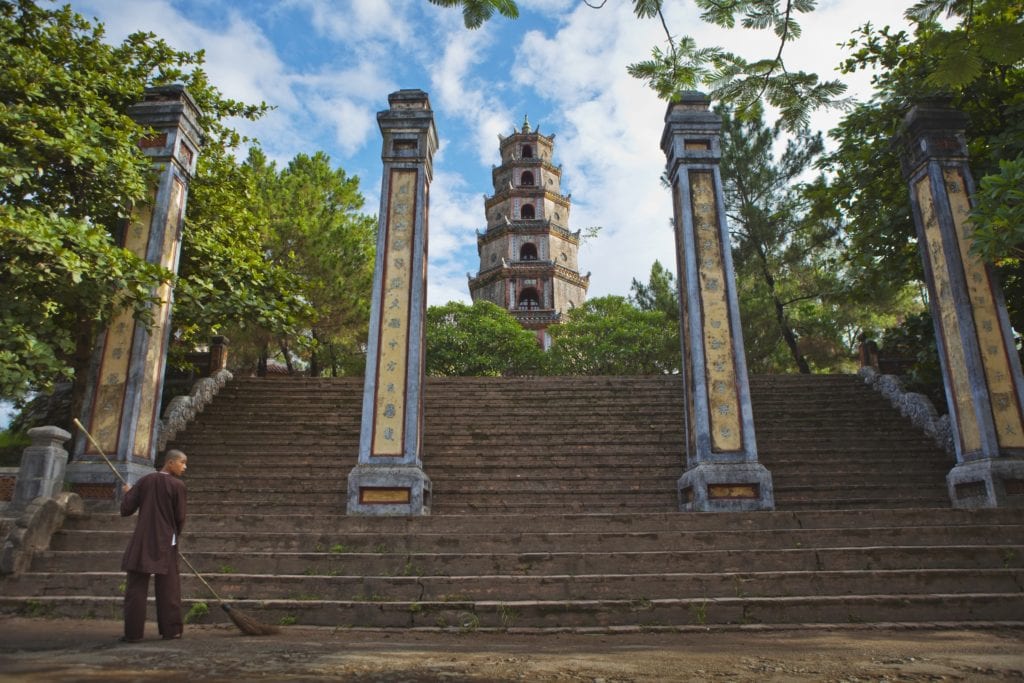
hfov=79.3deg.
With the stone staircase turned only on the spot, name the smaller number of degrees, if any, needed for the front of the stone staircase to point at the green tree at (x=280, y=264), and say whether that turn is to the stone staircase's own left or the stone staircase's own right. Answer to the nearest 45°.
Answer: approximately 135° to the stone staircase's own right

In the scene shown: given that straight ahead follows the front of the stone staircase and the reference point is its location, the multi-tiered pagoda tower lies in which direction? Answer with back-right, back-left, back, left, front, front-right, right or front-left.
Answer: back

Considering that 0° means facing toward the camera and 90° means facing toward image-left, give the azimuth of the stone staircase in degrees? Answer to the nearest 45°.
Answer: approximately 0°

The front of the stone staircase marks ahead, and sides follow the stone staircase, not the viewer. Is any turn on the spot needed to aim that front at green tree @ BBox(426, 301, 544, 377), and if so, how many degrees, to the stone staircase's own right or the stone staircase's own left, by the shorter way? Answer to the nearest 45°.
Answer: approximately 180°

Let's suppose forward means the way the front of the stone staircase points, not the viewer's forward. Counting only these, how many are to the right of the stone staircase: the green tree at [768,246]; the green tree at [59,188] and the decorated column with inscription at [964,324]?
1

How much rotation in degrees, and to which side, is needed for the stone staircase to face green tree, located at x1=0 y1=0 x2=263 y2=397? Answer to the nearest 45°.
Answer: approximately 90° to its right

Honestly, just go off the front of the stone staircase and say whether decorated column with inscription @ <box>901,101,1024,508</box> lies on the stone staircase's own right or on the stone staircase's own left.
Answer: on the stone staircase's own left

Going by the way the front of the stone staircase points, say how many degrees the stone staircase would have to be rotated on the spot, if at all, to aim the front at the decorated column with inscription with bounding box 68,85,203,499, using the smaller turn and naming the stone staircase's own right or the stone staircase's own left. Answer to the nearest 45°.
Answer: approximately 90° to the stone staircase's own right

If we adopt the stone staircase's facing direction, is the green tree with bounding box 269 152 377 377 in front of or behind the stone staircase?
behind

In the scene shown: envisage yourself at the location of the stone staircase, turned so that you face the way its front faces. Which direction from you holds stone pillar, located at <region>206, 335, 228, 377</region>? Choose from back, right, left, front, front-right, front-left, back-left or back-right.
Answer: back-right

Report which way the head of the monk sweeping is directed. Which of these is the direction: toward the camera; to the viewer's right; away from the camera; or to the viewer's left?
to the viewer's right
